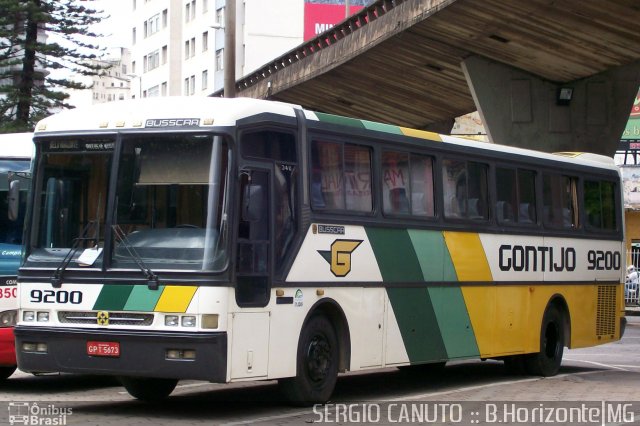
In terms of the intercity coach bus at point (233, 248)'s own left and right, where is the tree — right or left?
on its right

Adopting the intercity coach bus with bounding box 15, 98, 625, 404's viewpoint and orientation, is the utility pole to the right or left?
on its right

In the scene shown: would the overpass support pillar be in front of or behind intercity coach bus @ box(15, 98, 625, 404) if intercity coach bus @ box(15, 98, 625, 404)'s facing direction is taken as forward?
behind

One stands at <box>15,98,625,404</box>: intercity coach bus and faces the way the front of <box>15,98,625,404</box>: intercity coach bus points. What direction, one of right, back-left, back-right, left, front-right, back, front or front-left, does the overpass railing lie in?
back-right

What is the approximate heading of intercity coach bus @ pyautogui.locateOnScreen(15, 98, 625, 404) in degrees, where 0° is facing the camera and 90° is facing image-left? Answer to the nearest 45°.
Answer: approximately 45°

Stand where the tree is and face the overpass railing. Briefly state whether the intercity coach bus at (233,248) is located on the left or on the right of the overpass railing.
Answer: right

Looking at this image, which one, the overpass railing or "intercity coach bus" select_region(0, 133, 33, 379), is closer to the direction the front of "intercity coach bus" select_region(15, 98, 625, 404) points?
the intercity coach bus

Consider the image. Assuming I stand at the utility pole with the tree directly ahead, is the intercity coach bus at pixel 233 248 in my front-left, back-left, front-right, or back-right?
back-left

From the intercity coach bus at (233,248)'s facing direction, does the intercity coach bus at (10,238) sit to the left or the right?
on its right
